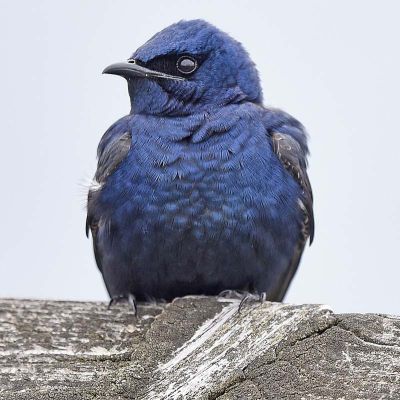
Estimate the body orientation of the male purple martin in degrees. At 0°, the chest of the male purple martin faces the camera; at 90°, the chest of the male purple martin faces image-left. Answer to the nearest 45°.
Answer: approximately 0°
